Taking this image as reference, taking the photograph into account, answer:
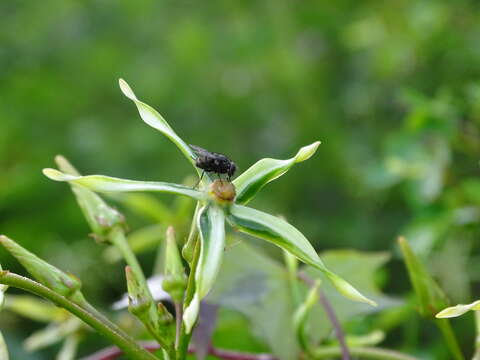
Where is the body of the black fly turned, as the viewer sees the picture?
to the viewer's right
